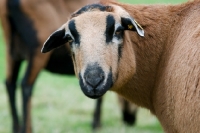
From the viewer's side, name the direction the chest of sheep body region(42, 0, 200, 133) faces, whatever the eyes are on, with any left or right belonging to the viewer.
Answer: facing to the left of the viewer
